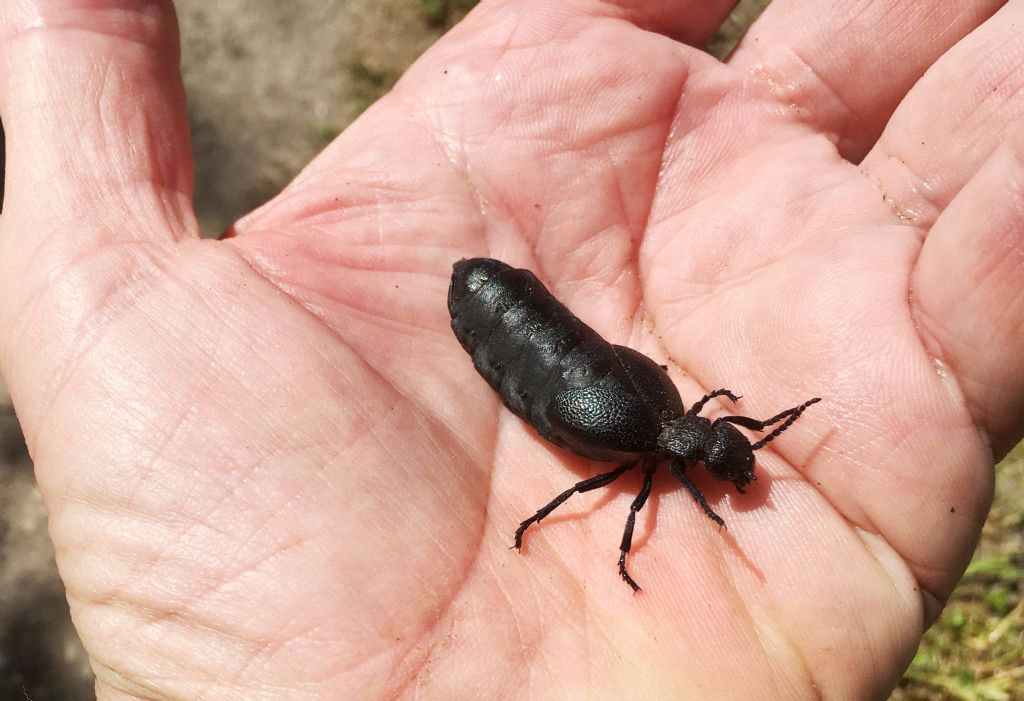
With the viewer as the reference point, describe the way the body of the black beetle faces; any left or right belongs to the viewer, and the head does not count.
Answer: facing the viewer and to the right of the viewer
